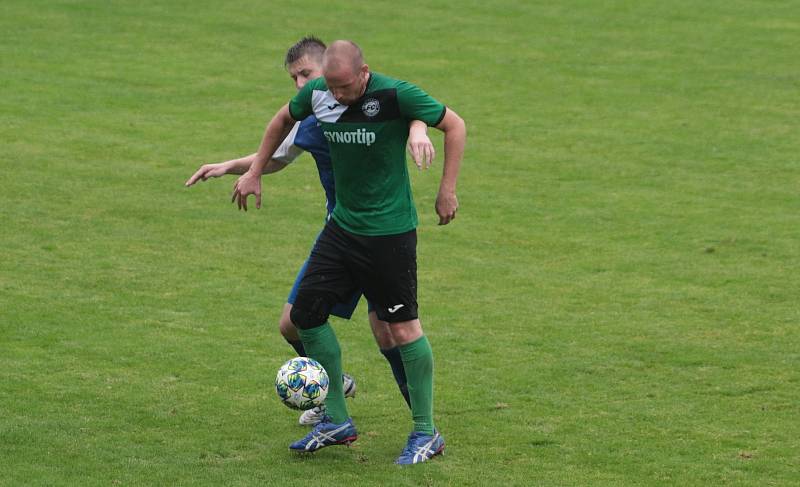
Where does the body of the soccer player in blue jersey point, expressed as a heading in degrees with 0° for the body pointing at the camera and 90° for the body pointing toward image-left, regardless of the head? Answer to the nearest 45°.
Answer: approximately 45°
